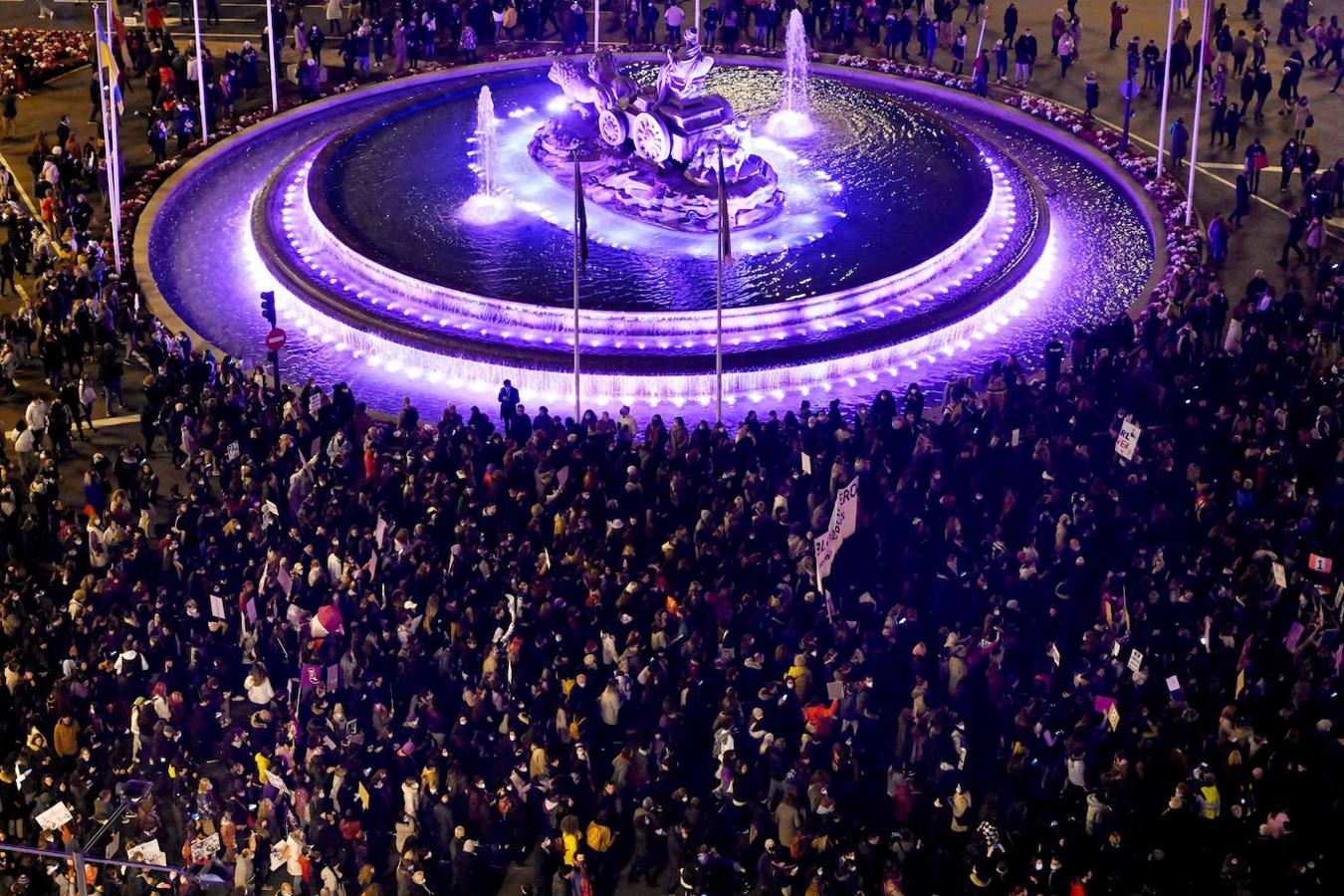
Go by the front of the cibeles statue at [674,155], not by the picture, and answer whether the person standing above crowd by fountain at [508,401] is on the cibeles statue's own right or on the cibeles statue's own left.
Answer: on the cibeles statue's own left

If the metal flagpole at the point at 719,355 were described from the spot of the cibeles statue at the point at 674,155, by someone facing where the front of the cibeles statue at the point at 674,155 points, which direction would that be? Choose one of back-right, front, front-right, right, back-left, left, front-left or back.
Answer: back-left

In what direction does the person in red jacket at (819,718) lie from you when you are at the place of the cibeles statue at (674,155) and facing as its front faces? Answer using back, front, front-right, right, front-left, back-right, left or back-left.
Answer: back-left

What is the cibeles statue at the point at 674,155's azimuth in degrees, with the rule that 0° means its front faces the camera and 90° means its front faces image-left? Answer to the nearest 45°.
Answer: approximately 135°

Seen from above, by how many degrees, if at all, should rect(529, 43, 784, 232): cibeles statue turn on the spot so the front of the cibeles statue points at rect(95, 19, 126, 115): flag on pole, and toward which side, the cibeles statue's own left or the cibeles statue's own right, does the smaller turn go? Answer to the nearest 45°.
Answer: approximately 45° to the cibeles statue's own left

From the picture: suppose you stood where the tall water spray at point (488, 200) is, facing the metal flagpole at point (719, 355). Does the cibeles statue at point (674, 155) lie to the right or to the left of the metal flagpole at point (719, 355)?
left

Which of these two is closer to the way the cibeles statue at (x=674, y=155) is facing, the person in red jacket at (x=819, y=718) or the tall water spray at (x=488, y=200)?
the tall water spray
